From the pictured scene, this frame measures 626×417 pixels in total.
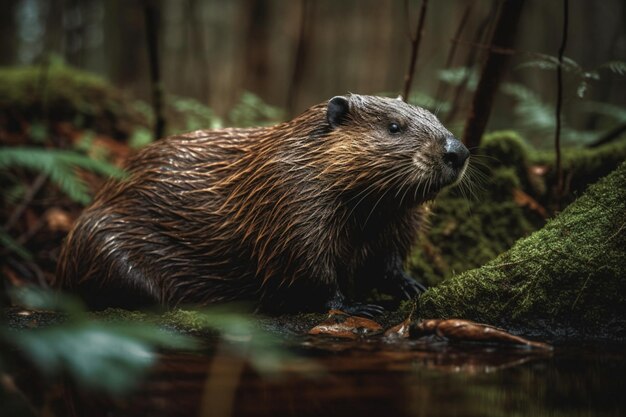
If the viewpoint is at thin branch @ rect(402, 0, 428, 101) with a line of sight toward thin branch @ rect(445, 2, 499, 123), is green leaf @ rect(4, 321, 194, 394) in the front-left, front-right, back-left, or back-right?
back-right

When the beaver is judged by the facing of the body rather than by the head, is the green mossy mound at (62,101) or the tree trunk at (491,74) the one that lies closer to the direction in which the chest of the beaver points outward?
the tree trunk

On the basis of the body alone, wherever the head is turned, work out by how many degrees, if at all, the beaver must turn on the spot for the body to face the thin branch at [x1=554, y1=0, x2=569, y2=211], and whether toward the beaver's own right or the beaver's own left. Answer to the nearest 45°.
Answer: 0° — it already faces it

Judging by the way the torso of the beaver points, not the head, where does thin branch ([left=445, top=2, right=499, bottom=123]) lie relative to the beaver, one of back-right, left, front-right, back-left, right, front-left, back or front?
front-left

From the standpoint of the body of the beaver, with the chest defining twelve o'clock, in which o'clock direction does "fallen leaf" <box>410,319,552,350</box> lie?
The fallen leaf is roughly at 2 o'clock from the beaver.

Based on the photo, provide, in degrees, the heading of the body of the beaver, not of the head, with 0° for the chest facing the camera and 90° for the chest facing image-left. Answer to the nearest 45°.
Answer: approximately 270°

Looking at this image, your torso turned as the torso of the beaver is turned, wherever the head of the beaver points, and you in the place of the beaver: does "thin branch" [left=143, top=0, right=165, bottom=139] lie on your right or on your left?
on your left

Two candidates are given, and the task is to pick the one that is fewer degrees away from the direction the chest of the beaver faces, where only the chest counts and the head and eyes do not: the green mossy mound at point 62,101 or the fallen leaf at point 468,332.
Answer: the fallen leaf

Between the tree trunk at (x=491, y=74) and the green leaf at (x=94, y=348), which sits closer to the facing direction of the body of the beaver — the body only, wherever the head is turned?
the tree trunk

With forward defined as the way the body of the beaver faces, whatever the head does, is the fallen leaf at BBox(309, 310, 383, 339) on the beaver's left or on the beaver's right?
on the beaver's right

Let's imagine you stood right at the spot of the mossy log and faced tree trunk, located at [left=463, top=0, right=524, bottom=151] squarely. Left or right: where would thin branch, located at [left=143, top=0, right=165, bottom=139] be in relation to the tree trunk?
left

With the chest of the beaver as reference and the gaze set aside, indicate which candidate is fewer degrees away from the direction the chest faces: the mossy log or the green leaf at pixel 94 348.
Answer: the mossy log

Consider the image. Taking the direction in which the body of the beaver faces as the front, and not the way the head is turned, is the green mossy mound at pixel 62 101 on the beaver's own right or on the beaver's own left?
on the beaver's own left

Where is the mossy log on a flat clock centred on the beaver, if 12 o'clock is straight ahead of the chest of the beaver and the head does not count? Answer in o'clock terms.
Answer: The mossy log is roughly at 1 o'clock from the beaver.

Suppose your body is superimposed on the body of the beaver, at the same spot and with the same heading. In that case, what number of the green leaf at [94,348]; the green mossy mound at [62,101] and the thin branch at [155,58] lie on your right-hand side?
1
